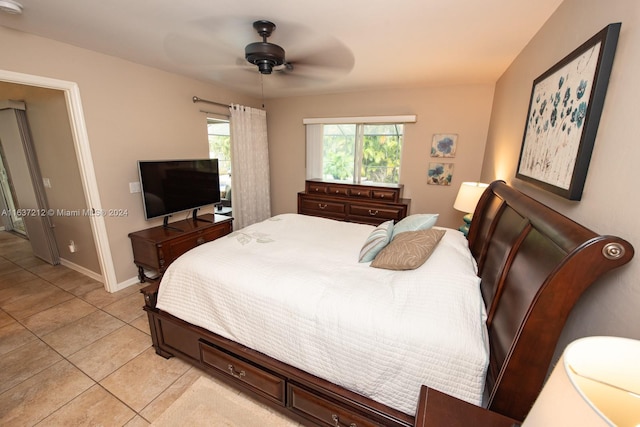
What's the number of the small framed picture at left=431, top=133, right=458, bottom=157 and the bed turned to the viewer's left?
1

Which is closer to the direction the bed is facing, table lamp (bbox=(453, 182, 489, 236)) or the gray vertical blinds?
the gray vertical blinds

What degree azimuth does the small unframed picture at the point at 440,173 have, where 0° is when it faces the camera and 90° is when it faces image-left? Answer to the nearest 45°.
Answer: approximately 0°

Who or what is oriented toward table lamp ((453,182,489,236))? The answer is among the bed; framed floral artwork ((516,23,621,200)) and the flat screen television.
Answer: the flat screen television

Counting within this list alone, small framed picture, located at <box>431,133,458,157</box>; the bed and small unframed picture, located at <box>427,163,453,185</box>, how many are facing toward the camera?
2

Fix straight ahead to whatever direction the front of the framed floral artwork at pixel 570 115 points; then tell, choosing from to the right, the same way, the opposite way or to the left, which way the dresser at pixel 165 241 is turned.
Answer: the opposite way

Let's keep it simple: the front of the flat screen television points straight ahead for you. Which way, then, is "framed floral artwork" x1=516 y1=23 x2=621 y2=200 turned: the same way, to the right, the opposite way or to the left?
the opposite way

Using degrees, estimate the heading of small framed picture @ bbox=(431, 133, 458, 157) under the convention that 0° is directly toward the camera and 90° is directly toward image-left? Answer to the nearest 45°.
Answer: approximately 0°

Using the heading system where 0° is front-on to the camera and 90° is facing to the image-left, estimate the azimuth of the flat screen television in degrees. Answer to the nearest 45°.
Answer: approximately 315°

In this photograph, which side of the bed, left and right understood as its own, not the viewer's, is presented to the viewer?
left

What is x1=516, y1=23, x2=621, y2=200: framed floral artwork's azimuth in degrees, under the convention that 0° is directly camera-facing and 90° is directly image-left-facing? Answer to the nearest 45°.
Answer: approximately 45°
